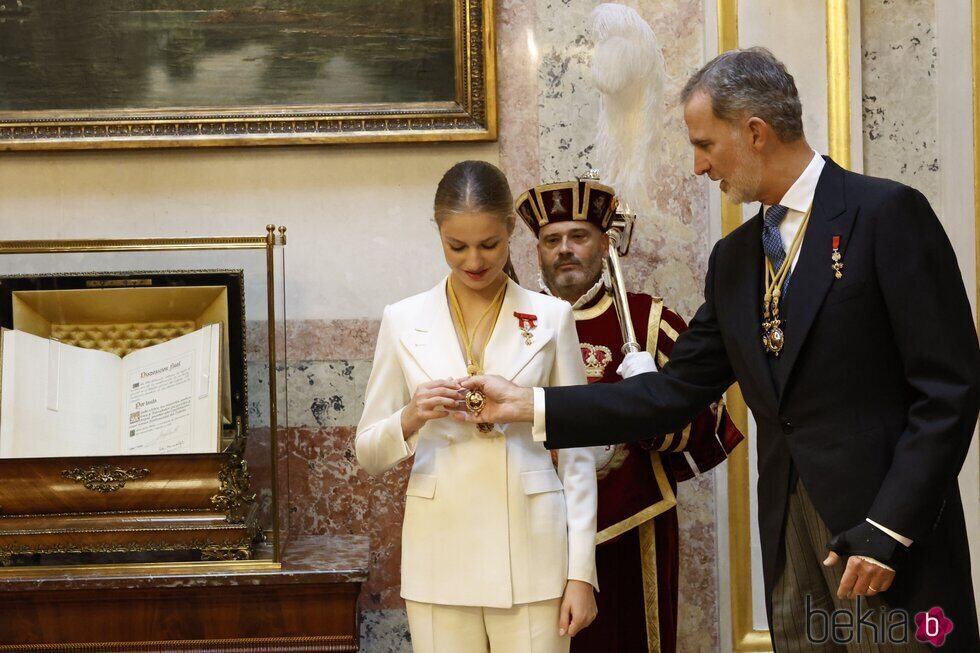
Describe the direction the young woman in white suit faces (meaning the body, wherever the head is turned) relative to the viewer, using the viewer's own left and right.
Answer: facing the viewer

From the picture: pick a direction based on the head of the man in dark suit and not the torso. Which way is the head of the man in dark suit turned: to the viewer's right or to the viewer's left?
to the viewer's left

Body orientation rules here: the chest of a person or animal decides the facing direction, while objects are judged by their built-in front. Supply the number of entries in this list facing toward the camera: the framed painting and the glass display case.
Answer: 2

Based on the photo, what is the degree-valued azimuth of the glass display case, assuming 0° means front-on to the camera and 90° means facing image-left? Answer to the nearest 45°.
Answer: approximately 0°

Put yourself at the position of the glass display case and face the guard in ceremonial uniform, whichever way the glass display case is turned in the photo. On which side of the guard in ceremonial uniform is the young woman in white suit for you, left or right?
right

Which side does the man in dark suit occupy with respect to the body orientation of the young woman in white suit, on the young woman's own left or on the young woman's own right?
on the young woman's own left

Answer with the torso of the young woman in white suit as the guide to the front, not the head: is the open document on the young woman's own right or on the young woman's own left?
on the young woman's own right

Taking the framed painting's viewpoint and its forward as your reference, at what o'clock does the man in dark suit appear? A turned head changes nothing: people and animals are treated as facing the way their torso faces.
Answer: The man in dark suit is roughly at 11 o'clock from the framed painting.

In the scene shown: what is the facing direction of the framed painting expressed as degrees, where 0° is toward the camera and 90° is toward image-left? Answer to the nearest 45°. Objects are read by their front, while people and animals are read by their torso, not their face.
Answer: approximately 0°

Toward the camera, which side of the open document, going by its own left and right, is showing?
front
